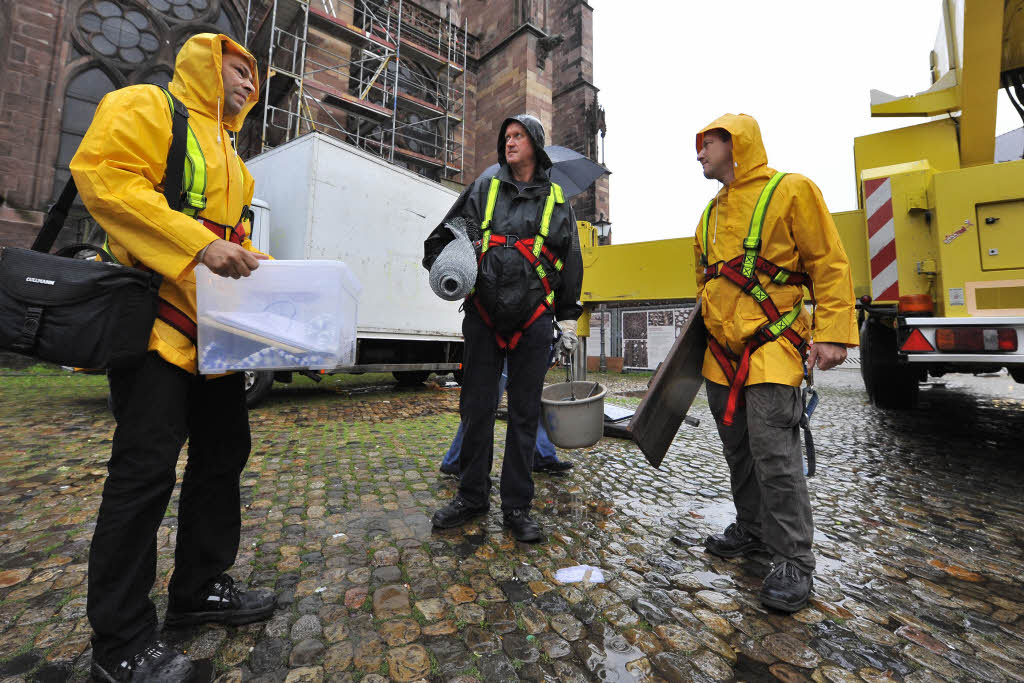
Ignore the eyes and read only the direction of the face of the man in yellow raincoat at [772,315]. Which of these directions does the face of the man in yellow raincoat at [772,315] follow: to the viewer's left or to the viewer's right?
to the viewer's left

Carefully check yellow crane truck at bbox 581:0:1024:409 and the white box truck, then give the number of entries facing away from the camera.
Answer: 1

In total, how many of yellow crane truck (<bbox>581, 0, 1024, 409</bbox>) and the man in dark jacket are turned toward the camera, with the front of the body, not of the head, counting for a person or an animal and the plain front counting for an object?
1

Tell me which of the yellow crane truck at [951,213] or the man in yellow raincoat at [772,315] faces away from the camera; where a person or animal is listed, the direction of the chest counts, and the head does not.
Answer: the yellow crane truck

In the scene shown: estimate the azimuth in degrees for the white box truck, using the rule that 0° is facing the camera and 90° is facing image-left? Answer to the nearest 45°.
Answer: approximately 45°

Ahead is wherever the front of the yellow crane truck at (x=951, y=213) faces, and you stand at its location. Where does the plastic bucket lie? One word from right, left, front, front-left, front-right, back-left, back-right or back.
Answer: back-left

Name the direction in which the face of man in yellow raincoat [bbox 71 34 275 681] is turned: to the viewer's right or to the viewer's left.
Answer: to the viewer's right

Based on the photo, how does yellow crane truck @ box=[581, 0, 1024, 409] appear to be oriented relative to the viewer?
away from the camera

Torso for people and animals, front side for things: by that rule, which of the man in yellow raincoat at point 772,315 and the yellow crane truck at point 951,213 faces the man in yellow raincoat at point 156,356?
the man in yellow raincoat at point 772,315
